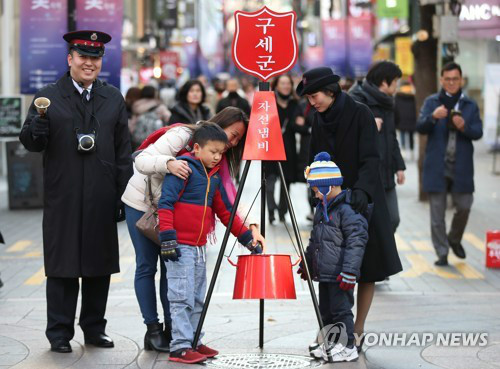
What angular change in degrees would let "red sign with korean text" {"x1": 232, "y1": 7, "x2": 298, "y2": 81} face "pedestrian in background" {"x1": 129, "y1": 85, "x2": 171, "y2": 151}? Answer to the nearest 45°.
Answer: approximately 180°

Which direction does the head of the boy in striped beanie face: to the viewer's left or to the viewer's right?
to the viewer's left

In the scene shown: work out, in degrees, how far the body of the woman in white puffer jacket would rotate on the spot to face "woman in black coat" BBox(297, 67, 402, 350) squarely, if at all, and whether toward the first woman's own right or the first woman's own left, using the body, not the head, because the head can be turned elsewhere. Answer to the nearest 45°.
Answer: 0° — they already face them

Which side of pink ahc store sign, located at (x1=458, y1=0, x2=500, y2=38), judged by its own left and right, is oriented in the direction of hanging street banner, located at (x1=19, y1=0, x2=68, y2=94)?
right

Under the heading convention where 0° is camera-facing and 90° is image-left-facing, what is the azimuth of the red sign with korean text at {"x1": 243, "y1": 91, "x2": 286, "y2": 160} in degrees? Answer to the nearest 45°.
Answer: approximately 0°

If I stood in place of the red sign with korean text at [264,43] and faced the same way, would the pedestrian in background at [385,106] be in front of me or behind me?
behind

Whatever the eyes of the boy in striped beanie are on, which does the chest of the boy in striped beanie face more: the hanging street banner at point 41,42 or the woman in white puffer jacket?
the woman in white puffer jacket

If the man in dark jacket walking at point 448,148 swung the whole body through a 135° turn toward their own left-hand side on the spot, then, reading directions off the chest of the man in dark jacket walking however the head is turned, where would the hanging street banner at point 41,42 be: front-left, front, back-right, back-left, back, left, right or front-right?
left

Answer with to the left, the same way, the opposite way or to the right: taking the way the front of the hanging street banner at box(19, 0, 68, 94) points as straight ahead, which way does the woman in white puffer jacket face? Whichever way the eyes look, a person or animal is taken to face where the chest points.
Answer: to the left
